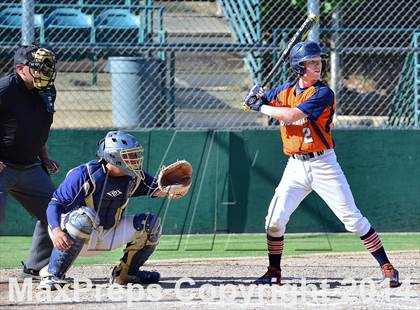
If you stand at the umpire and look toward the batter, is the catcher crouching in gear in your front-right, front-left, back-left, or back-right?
front-right

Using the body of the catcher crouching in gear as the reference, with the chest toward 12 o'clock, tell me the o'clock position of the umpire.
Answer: The umpire is roughly at 6 o'clock from the catcher crouching in gear.

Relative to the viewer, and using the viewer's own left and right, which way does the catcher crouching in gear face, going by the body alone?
facing the viewer and to the right of the viewer

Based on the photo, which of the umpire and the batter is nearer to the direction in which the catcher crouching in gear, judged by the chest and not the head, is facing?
the batter

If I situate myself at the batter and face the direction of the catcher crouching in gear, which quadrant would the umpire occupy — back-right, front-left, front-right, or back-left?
front-right

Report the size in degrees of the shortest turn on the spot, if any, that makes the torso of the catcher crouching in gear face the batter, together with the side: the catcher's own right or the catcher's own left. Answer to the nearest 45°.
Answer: approximately 45° to the catcher's own left

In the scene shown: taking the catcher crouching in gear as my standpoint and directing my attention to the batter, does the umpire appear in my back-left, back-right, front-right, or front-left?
back-left

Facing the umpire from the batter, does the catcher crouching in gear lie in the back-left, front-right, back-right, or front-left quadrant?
front-left
